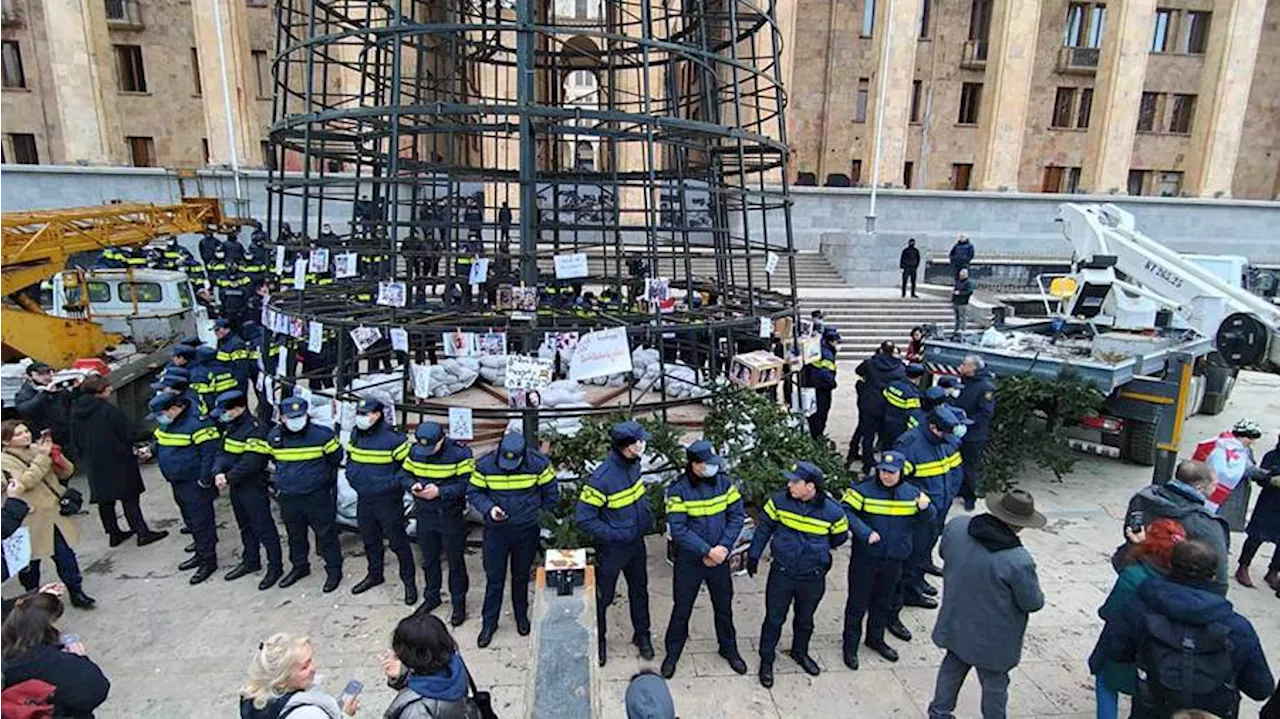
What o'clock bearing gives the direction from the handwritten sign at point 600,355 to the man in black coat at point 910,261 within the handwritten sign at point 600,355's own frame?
The man in black coat is roughly at 7 o'clock from the handwritten sign.

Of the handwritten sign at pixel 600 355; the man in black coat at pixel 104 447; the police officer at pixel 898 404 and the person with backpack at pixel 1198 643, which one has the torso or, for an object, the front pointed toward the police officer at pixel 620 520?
the handwritten sign

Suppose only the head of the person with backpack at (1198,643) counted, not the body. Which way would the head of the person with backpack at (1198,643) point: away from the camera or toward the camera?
away from the camera

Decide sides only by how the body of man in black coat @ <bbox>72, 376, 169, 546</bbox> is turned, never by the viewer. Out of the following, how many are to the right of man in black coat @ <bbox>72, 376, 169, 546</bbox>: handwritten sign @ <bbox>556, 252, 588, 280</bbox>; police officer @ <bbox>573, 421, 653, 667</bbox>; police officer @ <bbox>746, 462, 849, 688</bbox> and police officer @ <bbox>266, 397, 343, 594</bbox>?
4

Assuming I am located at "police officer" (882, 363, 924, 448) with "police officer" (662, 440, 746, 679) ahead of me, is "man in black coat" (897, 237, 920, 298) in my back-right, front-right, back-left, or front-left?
back-right

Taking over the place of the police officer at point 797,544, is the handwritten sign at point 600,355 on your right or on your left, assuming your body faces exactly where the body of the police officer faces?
on your right

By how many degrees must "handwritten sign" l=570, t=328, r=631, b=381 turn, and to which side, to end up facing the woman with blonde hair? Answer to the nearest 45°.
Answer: approximately 45° to its right

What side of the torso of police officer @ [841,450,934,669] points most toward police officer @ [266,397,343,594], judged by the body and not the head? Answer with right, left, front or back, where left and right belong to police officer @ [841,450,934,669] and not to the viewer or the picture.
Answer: right

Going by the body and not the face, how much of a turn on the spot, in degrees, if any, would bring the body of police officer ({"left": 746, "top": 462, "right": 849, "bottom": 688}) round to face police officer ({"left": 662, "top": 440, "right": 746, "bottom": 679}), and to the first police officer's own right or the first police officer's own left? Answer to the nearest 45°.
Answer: approximately 90° to the first police officer's own right
